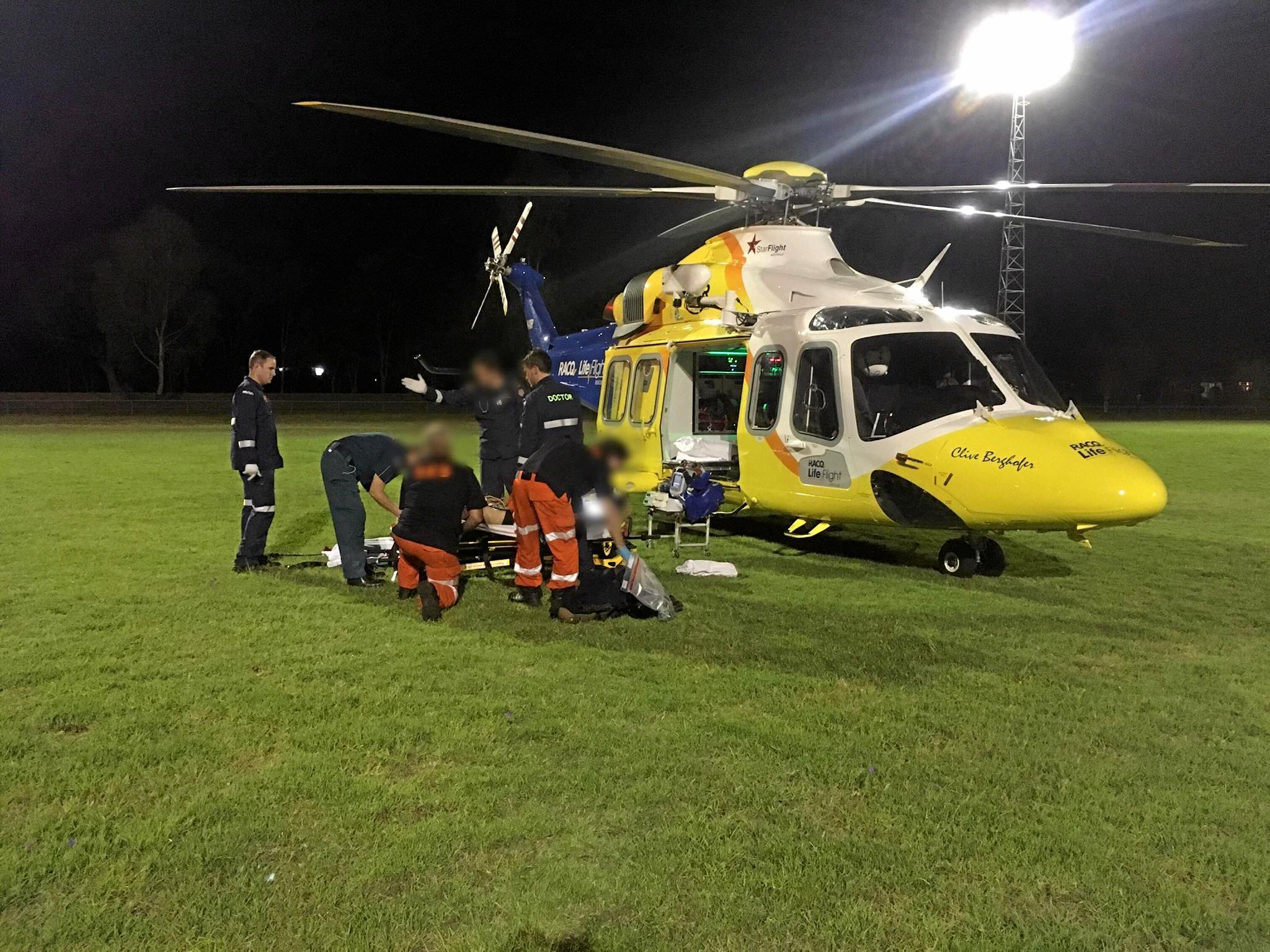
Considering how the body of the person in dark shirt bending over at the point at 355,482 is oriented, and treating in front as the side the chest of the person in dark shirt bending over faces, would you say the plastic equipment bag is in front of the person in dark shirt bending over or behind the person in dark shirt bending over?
in front

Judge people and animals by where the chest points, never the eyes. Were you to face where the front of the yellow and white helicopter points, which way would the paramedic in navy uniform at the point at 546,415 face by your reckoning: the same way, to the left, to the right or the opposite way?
the opposite way

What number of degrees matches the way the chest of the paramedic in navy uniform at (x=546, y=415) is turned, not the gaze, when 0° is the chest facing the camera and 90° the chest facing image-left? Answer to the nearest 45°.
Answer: approximately 135°

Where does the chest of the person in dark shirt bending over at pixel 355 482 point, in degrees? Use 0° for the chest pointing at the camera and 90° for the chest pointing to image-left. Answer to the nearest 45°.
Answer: approximately 270°

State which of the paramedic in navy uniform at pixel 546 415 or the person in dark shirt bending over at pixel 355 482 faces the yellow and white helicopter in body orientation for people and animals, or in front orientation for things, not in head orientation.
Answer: the person in dark shirt bending over

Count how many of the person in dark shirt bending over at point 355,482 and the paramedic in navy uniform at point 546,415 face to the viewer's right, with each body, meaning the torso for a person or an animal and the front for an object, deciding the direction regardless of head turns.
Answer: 1

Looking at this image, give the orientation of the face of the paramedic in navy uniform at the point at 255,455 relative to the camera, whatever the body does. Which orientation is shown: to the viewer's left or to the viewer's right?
to the viewer's right

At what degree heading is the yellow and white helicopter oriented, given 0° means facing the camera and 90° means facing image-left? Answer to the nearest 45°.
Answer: approximately 315°

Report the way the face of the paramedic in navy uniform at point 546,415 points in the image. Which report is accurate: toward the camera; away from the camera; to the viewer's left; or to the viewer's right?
to the viewer's left
